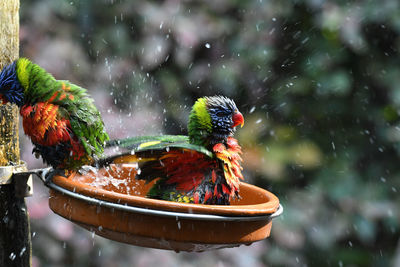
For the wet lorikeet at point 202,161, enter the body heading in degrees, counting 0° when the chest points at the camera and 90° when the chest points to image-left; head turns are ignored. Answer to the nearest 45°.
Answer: approximately 270°
